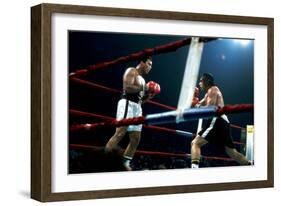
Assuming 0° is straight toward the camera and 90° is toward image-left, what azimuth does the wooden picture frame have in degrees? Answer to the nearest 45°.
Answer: approximately 315°
